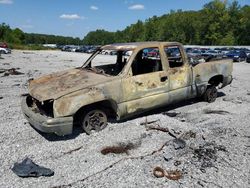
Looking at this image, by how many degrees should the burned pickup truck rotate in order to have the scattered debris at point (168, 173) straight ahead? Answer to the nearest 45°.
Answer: approximately 90° to its left

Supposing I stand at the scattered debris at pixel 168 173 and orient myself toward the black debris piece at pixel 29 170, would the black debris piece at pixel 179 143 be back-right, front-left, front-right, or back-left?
back-right

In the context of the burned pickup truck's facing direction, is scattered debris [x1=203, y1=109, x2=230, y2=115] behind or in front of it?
behind

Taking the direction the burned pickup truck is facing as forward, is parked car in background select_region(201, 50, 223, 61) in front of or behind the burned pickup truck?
behind

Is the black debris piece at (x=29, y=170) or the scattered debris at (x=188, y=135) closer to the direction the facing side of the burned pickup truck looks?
the black debris piece

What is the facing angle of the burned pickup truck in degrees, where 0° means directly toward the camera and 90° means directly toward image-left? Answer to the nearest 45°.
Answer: approximately 45°
